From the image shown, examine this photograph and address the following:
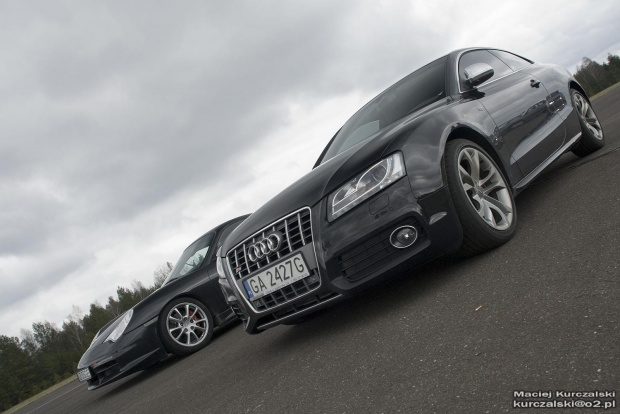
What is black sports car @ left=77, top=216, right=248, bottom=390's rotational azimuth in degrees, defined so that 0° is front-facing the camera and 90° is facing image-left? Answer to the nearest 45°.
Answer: approximately 45°

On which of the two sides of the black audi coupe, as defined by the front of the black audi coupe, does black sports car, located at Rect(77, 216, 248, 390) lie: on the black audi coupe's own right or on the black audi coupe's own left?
on the black audi coupe's own right

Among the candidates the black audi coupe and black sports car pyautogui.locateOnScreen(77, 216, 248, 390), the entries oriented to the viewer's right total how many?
0

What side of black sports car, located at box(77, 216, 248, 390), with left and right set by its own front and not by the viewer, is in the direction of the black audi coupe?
left

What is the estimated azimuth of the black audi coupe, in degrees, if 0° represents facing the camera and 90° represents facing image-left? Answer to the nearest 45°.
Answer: approximately 45°
